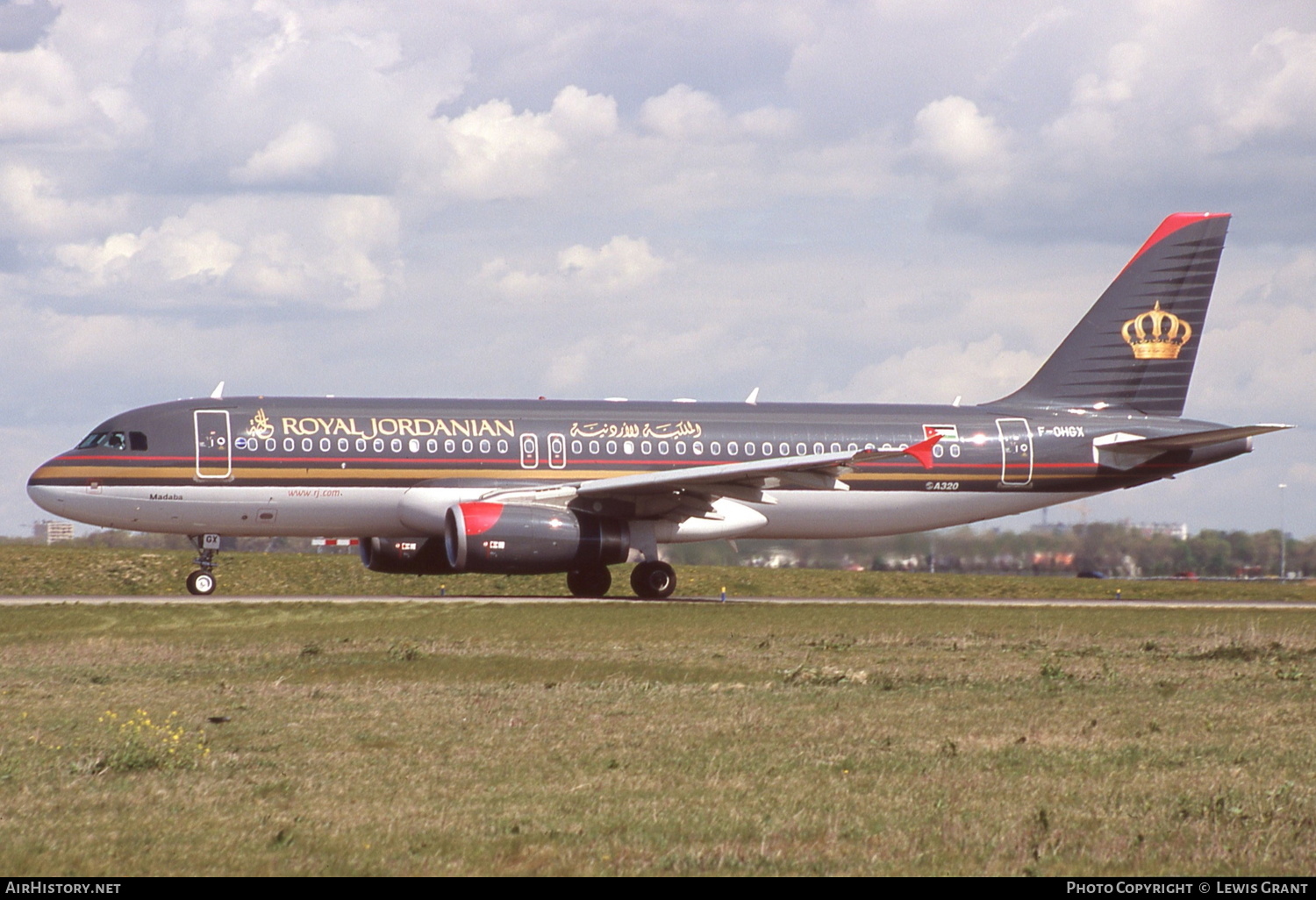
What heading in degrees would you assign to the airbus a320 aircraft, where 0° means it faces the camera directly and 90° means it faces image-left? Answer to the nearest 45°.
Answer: approximately 90°
